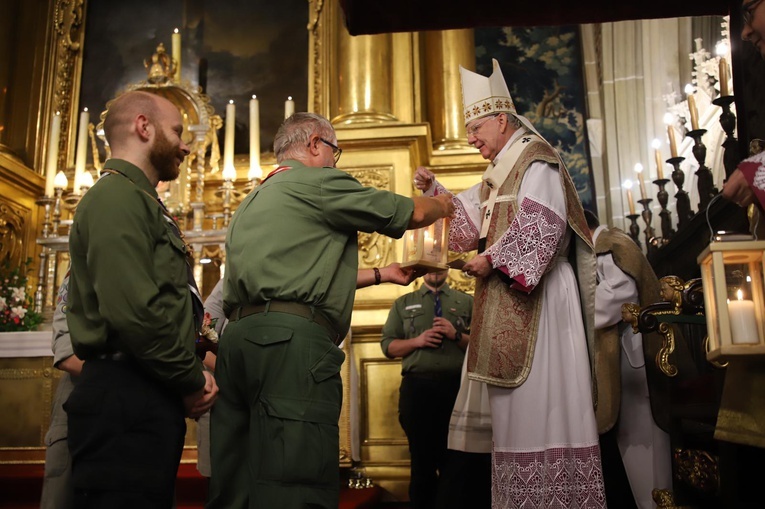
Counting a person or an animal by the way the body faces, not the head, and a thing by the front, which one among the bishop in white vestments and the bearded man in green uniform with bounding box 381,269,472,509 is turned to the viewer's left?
the bishop in white vestments

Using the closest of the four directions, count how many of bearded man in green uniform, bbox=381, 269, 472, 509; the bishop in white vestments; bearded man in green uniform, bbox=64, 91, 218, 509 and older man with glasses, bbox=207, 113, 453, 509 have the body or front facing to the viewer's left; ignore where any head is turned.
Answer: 1

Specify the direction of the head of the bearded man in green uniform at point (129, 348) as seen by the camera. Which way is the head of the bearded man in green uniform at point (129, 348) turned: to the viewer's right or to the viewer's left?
to the viewer's right

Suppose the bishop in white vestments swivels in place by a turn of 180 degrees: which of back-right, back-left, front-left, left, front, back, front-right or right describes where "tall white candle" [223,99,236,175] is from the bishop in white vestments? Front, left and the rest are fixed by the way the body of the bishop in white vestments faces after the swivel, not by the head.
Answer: back-left

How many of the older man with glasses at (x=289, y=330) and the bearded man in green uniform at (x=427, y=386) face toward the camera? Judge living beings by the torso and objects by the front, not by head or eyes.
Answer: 1

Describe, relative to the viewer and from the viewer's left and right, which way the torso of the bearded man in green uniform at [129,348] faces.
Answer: facing to the right of the viewer

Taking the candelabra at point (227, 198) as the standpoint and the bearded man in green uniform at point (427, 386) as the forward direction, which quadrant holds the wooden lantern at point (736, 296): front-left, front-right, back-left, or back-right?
front-right

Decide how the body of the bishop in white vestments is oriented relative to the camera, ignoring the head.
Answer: to the viewer's left

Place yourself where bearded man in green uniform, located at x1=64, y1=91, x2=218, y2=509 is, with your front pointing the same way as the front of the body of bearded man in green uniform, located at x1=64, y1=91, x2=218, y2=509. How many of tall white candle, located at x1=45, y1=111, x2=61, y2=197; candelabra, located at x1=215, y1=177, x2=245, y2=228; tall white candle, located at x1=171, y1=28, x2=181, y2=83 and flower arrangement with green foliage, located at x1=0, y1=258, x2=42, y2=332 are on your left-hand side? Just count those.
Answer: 4

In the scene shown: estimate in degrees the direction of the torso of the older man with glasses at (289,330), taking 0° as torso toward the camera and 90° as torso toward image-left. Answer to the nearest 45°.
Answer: approximately 225°

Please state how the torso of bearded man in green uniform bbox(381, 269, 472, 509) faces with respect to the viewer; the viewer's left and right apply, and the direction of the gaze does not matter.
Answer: facing the viewer

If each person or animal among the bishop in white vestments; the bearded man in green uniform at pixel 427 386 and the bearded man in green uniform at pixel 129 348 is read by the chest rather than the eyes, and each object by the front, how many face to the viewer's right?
1

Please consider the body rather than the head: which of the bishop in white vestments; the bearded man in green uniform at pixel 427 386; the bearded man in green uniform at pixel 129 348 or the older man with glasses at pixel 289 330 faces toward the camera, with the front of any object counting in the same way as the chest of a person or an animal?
the bearded man in green uniform at pixel 427 386

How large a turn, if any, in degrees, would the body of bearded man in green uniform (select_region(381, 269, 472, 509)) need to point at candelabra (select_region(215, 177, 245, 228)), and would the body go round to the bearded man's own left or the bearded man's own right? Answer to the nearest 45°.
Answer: approximately 135° to the bearded man's own right

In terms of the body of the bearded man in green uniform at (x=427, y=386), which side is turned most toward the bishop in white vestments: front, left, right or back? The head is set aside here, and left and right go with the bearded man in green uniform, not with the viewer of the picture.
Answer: front

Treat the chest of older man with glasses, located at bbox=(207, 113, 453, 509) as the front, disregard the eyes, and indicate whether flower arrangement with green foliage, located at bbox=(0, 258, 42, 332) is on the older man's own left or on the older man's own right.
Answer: on the older man's own left

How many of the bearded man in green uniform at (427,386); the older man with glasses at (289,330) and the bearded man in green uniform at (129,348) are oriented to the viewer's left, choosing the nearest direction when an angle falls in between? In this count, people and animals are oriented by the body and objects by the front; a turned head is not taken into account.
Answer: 0

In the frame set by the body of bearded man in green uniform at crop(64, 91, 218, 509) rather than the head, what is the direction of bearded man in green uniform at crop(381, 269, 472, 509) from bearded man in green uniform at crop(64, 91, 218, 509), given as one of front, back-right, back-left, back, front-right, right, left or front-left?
front-left
